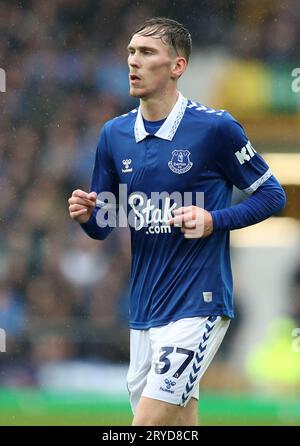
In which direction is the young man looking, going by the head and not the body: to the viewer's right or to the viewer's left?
to the viewer's left

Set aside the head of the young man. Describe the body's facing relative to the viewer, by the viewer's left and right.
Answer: facing the viewer and to the left of the viewer
